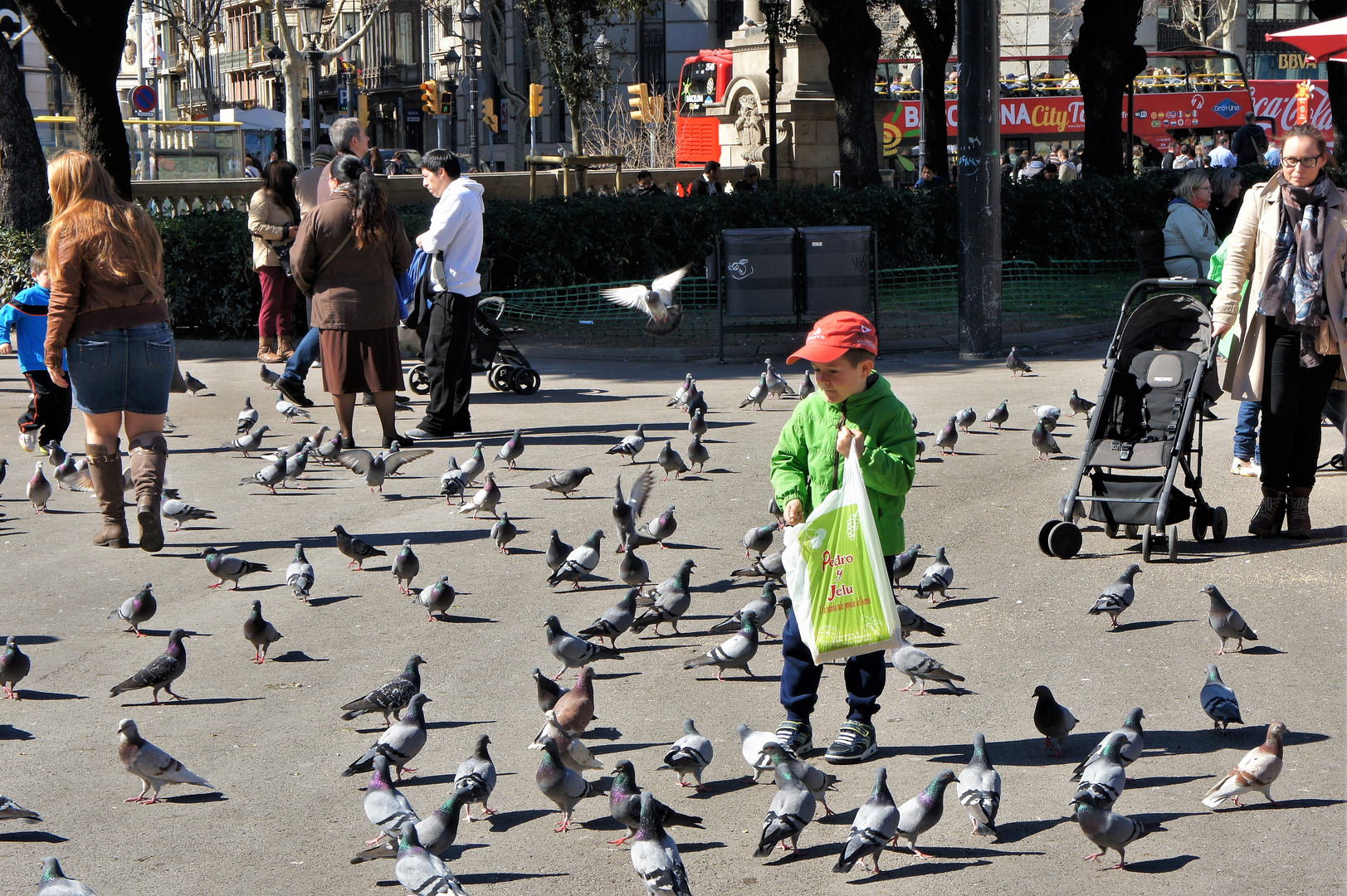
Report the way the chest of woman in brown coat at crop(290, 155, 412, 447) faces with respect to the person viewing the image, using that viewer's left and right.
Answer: facing away from the viewer

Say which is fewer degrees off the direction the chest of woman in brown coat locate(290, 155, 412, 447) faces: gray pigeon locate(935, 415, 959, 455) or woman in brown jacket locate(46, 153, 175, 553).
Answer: the gray pigeon

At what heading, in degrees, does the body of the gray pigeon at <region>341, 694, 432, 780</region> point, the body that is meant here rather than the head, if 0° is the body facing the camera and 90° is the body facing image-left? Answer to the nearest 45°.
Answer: approximately 270°

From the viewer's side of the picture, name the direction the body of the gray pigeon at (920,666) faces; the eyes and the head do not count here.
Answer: to the viewer's left

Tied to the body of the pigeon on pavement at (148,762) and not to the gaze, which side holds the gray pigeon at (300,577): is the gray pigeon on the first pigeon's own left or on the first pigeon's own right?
on the first pigeon's own right

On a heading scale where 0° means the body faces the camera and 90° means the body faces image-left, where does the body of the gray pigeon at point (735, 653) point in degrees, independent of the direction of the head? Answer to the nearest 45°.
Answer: approximately 270°

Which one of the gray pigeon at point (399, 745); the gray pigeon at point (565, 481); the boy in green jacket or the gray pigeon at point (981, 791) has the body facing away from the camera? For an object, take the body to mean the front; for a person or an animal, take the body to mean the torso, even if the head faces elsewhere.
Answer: the gray pigeon at point (981, 791)

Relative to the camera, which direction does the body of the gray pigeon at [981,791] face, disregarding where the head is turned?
away from the camera

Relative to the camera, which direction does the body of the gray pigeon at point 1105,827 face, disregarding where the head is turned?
to the viewer's left
